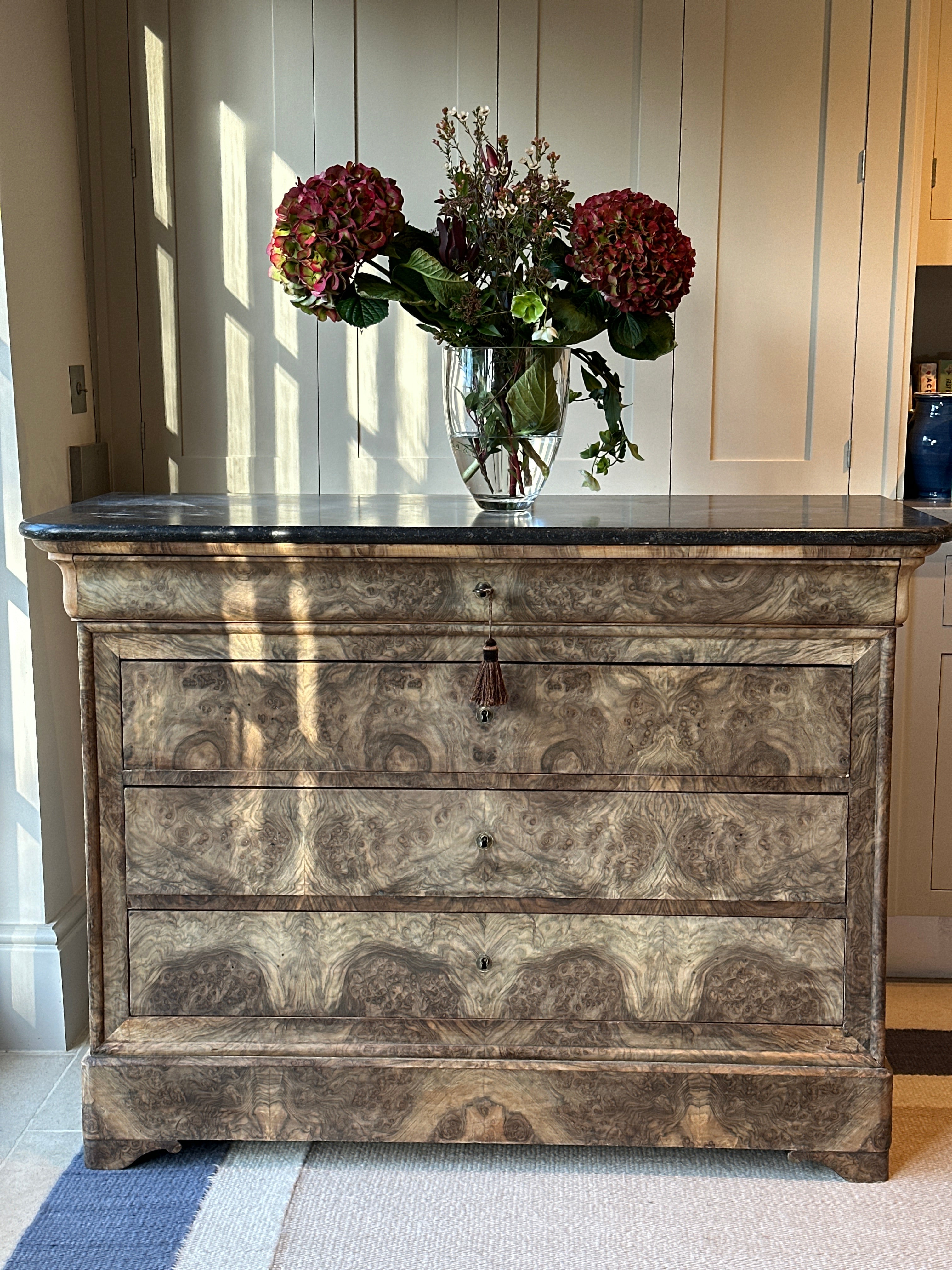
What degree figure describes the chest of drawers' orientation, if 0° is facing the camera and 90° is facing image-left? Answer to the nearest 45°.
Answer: approximately 0°

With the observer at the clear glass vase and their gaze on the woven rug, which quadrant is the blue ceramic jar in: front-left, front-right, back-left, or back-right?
back-left

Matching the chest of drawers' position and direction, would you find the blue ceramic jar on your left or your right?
on your left
